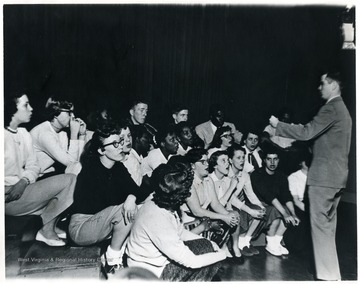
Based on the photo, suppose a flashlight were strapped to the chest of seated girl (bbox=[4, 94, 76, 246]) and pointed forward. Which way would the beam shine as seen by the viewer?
to the viewer's right

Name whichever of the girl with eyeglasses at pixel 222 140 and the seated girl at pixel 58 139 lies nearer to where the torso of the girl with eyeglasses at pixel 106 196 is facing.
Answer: the girl with eyeglasses

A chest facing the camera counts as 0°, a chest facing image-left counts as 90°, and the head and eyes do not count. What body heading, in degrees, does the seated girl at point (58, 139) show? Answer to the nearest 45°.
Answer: approximately 270°

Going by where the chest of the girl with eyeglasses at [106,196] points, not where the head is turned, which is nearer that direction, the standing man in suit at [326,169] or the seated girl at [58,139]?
the standing man in suit

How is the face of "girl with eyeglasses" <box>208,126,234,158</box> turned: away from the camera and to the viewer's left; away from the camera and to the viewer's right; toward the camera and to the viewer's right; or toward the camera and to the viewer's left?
toward the camera and to the viewer's right

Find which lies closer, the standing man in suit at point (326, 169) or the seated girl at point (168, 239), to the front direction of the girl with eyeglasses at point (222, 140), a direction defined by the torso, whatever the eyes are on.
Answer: the standing man in suit

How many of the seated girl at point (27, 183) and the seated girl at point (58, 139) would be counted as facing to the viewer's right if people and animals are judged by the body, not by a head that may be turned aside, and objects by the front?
2

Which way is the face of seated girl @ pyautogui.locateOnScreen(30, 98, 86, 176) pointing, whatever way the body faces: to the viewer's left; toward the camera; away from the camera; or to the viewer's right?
to the viewer's right

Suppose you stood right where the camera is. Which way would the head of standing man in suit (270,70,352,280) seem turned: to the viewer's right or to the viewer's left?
to the viewer's left

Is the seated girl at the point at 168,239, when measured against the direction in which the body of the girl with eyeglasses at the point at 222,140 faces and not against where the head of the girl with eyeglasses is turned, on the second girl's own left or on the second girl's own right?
on the second girl's own right

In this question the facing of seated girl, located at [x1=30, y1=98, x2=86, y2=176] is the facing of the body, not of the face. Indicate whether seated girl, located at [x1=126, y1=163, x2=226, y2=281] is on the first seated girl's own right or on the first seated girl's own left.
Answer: on the first seated girl's own right
